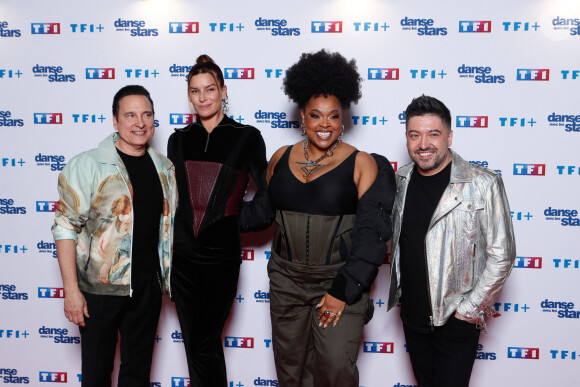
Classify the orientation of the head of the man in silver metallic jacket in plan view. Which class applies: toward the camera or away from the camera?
toward the camera

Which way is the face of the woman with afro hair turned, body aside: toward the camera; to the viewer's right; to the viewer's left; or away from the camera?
toward the camera

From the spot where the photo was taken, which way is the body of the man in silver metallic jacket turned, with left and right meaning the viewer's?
facing the viewer and to the left of the viewer
